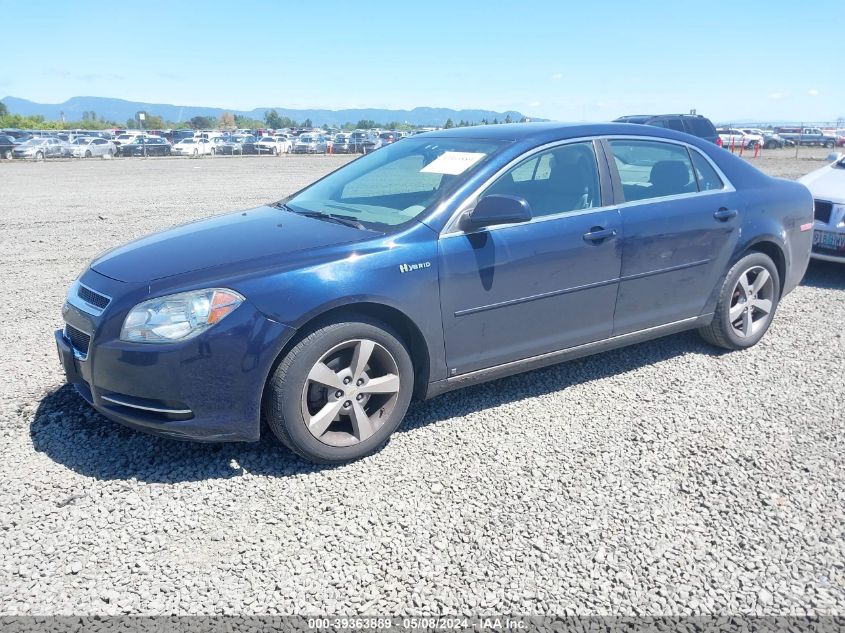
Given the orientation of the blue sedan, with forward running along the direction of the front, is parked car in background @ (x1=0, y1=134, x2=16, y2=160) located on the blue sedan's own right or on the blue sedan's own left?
on the blue sedan's own right

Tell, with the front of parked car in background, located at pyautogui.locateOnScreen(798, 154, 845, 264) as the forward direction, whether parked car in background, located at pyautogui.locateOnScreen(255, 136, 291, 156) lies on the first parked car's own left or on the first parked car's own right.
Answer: on the first parked car's own right

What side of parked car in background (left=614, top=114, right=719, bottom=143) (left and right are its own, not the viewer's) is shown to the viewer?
left

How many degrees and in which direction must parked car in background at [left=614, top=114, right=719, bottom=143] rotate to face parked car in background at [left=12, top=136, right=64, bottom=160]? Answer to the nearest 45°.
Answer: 0° — it already faces it

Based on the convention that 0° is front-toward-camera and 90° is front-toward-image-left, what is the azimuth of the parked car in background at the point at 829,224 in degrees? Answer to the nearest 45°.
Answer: approximately 45°

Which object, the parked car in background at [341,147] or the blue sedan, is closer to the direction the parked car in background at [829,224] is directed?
the blue sedan
